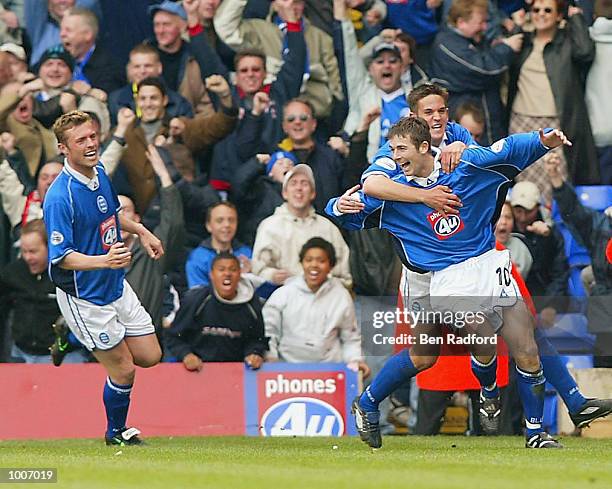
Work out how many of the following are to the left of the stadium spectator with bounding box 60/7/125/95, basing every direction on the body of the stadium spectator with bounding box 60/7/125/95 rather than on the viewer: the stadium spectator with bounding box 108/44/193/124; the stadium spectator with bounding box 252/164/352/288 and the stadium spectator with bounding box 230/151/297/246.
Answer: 3

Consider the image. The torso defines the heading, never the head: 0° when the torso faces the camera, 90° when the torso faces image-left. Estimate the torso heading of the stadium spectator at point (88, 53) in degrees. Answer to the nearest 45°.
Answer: approximately 45°

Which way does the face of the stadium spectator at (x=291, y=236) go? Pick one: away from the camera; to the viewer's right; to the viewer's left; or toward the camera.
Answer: toward the camera

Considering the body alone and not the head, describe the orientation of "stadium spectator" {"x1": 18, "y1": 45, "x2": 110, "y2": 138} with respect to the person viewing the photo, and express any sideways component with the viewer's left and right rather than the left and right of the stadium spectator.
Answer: facing the viewer

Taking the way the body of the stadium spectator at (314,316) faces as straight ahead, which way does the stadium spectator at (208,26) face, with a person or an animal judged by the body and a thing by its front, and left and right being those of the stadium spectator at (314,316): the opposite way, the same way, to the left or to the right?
the same way

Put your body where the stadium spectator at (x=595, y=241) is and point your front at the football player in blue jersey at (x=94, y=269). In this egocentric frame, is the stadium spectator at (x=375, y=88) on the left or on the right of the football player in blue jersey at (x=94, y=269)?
right

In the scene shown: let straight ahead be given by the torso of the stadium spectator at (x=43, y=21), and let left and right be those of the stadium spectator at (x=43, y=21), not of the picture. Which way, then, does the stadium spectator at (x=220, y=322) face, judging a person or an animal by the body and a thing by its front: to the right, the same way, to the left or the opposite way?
the same way

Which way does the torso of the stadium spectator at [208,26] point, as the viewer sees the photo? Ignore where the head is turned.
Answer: toward the camera

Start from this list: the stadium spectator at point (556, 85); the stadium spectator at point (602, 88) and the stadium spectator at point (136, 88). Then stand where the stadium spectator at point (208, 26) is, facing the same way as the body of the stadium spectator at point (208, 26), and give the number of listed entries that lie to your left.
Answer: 2

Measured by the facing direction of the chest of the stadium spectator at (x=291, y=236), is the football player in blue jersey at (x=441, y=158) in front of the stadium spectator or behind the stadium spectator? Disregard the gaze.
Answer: in front

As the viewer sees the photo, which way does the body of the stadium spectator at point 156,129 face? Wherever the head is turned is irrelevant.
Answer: toward the camera

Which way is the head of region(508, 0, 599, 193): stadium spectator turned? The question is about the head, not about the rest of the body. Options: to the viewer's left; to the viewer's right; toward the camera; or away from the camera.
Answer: toward the camera

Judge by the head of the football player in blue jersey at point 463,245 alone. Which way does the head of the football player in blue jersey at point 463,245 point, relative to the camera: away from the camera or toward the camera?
toward the camera

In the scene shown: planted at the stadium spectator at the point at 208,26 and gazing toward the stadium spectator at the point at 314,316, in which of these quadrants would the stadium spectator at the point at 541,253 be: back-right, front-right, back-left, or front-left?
front-left

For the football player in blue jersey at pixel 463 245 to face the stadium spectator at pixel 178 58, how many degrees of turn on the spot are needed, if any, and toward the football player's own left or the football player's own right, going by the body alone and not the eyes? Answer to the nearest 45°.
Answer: approximately 90° to the football player's own right
